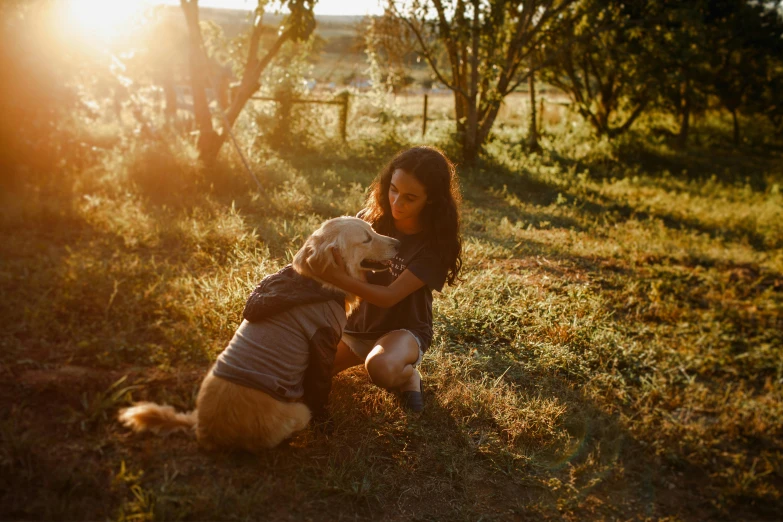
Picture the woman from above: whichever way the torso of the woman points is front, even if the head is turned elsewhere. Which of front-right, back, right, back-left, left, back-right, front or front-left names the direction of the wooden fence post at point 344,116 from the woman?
back-right

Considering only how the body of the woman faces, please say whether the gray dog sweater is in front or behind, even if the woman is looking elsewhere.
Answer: in front

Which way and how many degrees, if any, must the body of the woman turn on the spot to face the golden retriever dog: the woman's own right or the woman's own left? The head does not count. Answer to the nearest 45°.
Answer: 0° — they already face it

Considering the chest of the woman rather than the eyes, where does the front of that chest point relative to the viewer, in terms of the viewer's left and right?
facing the viewer and to the left of the viewer

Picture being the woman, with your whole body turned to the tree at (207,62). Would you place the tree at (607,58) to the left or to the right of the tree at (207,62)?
right

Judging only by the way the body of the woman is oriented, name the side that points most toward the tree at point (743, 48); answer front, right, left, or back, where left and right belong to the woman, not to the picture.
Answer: back

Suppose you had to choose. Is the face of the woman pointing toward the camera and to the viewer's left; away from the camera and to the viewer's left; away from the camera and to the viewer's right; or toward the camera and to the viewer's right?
toward the camera and to the viewer's left

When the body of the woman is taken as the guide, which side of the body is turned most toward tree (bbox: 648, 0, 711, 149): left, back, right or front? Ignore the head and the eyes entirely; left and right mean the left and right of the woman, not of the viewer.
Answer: back
